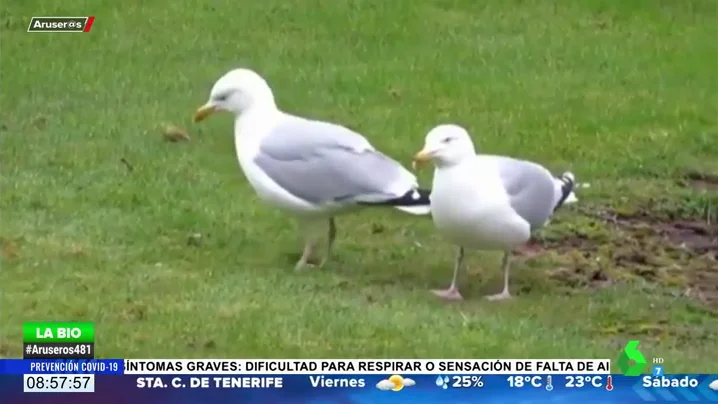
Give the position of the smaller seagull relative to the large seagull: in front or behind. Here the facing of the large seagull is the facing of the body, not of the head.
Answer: behind

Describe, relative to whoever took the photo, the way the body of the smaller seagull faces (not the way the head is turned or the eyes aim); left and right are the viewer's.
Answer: facing the viewer and to the left of the viewer

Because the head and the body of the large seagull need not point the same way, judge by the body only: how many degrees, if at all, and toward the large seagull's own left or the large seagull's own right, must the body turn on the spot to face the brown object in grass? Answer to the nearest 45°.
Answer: approximately 45° to the large seagull's own right

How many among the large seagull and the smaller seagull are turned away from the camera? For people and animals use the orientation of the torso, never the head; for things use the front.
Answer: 0

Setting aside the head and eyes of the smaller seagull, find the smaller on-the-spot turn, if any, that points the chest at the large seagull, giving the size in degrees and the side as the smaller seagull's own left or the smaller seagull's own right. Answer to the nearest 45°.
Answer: approximately 45° to the smaller seagull's own right

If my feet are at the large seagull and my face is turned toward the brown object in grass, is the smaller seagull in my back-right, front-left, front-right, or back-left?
back-right

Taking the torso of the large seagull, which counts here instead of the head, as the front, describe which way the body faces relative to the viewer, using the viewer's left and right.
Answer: facing to the left of the viewer
